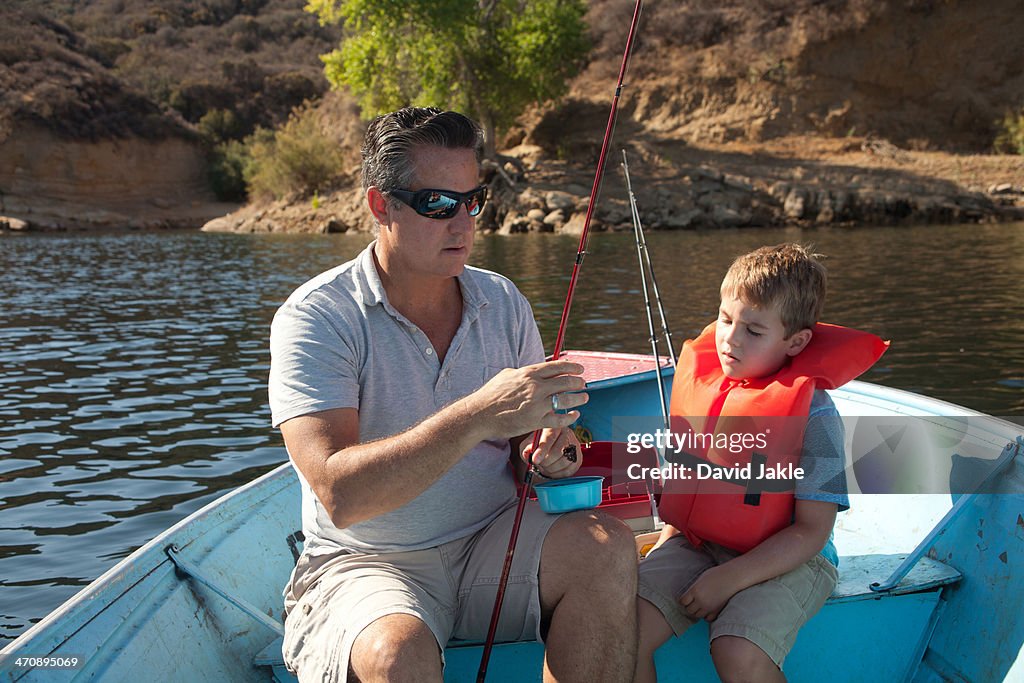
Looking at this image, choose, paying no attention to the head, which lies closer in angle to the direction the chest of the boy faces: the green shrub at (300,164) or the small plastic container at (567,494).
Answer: the small plastic container

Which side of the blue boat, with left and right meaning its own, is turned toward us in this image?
back

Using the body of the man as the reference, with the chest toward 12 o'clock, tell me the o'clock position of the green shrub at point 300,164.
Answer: The green shrub is roughly at 7 o'clock from the man.

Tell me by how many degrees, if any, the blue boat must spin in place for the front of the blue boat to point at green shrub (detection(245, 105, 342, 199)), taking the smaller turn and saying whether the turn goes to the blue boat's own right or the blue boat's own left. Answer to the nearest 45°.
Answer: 0° — it already faces it

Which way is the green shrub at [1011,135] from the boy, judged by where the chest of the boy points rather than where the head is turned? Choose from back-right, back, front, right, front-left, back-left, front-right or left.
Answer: back-right

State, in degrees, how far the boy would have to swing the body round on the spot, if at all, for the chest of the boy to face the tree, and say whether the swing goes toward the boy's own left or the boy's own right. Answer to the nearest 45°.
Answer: approximately 135° to the boy's own right

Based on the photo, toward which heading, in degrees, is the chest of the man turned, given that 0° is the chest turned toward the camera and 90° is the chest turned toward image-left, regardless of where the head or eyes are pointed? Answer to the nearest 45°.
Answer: approximately 315°

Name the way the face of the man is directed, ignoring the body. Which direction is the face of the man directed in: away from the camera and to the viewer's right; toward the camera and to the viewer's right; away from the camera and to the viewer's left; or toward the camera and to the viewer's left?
toward the camera and to the viewer's right
